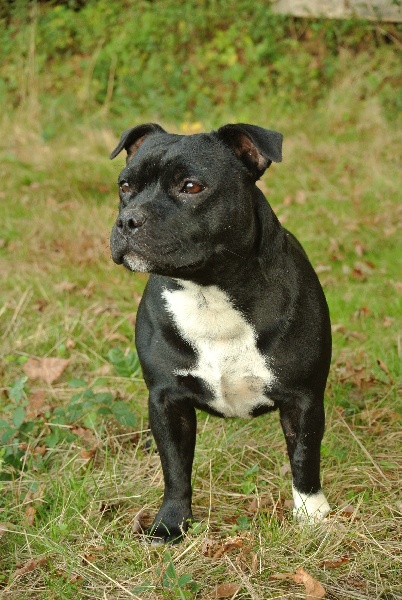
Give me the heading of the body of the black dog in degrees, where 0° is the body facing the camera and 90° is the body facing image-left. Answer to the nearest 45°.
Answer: approximately 0°

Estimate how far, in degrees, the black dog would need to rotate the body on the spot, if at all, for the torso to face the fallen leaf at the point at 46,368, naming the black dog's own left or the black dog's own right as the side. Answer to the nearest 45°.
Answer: approximately 135° to the black dog's own right

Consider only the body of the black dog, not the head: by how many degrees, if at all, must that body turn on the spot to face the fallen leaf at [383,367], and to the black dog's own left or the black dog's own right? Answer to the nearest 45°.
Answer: approximately 135° to the black dog's own left

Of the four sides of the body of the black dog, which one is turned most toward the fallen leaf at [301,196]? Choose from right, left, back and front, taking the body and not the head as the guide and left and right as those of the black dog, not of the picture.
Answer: back

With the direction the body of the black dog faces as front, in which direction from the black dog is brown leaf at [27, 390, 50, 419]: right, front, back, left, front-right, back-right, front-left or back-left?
back-right
